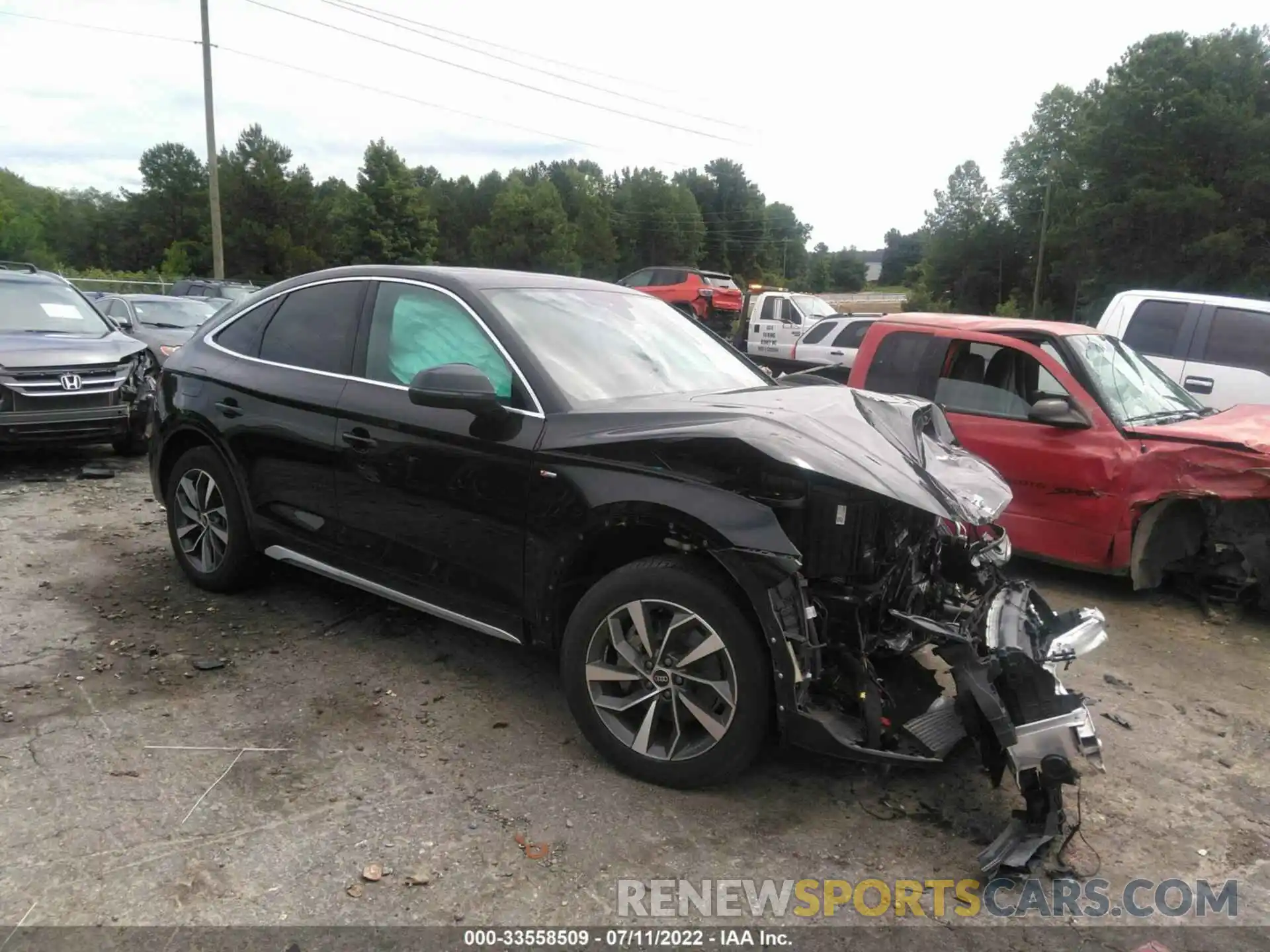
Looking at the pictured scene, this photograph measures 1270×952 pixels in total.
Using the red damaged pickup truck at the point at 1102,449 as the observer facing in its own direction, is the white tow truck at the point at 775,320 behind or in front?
behind

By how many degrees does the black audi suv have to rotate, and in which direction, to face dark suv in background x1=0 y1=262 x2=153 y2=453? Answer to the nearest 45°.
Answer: approximately 180°

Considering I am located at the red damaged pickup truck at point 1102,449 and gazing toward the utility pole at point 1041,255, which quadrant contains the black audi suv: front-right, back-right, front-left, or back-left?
back-left

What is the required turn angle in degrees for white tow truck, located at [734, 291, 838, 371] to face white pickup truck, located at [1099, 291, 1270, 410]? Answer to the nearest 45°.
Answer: approximately 45° to its right

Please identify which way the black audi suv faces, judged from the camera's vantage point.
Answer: facing the viewer and to the right of the viewer

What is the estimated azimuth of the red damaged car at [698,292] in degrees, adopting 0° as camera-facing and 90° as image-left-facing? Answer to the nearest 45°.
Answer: approximately 135°

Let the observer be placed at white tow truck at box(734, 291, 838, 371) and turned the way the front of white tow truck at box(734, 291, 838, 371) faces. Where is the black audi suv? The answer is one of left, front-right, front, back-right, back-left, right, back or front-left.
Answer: front-right

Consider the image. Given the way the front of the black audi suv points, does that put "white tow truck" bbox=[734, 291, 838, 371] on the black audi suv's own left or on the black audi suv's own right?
on the black audi suv's own left

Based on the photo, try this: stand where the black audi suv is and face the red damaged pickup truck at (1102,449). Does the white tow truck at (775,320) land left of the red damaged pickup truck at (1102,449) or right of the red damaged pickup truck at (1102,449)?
left

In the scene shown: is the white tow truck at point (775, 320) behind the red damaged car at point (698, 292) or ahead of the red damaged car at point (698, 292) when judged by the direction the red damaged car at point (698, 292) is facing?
behind

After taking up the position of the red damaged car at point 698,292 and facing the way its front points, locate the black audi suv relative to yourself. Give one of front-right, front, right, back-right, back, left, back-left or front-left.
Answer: back-left

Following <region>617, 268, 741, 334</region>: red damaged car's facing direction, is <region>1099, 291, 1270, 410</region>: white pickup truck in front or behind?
behind
